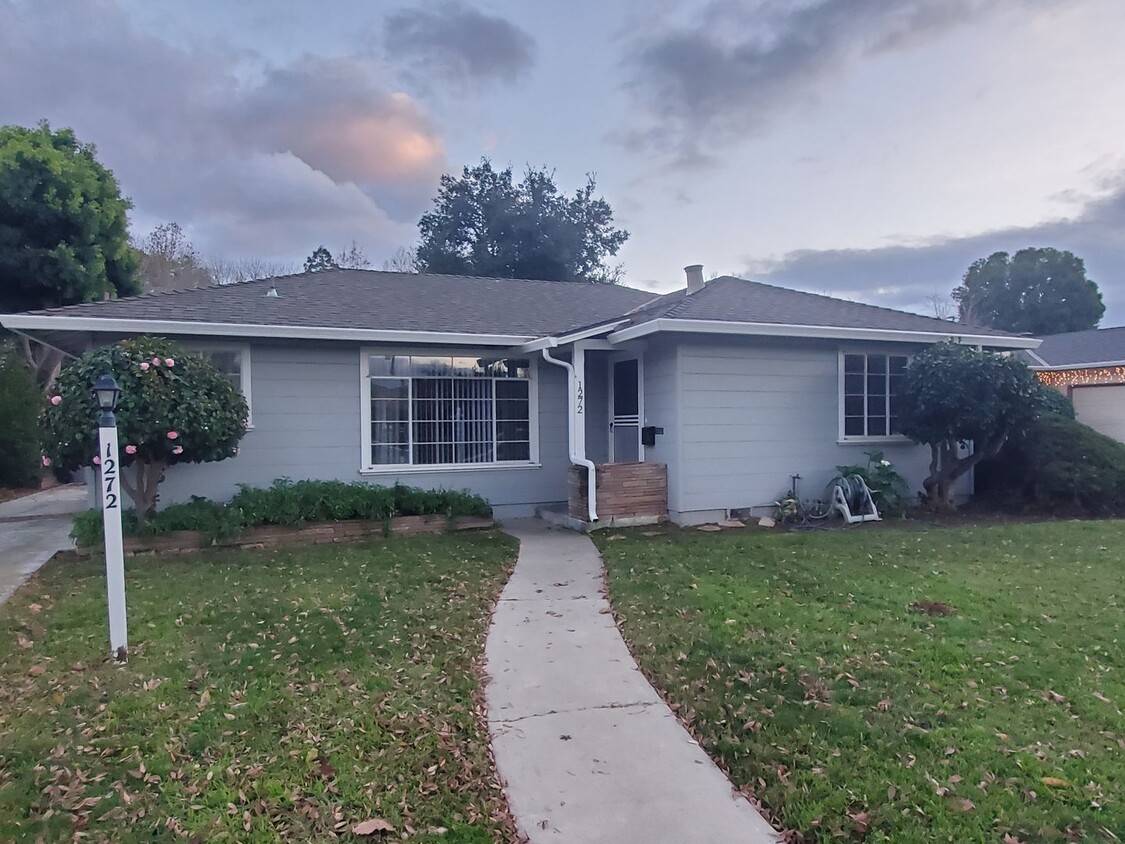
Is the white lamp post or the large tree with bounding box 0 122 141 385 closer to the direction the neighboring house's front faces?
the white lamp post

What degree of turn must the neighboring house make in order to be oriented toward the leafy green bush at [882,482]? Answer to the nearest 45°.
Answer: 0° — it already faces it

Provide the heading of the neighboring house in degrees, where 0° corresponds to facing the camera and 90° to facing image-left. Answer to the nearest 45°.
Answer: approximately 0°

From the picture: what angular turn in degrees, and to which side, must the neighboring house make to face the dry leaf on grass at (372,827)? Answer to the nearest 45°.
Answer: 0° — it already faces it

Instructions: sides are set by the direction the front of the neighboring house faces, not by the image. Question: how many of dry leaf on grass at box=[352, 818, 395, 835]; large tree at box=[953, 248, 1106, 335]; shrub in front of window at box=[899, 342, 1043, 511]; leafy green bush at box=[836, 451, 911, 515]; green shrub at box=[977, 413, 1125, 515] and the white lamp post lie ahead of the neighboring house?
5

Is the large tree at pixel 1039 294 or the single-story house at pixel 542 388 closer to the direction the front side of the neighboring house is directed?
the single-story house

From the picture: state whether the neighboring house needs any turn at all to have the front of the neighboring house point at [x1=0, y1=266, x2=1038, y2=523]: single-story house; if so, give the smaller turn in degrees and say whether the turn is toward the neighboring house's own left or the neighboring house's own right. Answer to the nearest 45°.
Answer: approximately 45° to the neighboring house's own right

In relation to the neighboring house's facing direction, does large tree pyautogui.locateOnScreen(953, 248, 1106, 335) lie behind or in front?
behind

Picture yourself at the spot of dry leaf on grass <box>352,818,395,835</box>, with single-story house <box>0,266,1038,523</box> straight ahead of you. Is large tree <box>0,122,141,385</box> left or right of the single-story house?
left

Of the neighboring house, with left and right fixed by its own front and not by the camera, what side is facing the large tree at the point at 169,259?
right

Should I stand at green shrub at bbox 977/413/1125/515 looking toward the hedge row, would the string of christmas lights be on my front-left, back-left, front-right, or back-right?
back-right

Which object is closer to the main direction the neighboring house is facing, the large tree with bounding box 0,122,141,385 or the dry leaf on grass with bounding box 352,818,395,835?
the dry leaf on grass

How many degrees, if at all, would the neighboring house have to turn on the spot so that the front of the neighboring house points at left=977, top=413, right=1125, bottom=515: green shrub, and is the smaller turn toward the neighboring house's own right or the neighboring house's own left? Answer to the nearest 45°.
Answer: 0° — it already faces it
